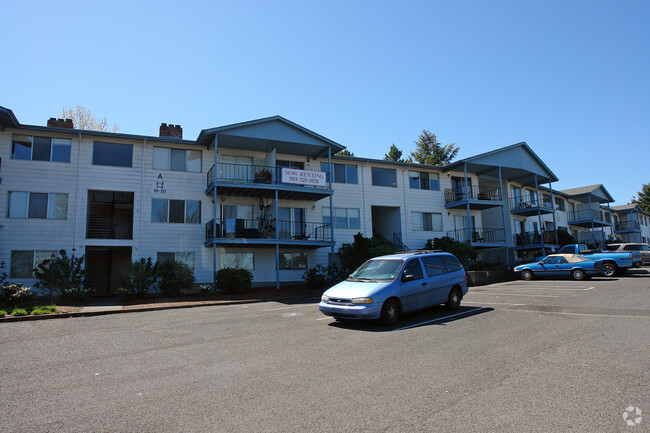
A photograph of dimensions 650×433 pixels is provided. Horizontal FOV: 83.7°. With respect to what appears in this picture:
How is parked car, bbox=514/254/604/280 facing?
to the viewer's left

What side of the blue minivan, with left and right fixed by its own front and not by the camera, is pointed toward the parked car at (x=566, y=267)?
back

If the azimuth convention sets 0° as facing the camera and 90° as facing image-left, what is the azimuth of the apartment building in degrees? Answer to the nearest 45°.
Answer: approximately 315°

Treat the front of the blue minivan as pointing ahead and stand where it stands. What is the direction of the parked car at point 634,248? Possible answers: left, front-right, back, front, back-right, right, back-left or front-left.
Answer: back

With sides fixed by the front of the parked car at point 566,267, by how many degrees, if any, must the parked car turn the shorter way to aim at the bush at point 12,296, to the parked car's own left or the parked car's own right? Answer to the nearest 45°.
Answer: approximately 45° to the parked car's own left

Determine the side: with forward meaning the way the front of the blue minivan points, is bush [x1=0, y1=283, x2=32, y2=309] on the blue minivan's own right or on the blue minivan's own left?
on the blue minivan's own right

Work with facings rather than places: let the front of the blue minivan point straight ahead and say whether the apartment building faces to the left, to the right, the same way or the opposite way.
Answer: to the left

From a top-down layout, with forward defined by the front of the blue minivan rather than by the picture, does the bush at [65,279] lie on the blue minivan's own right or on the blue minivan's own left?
on the blue minivan's own right

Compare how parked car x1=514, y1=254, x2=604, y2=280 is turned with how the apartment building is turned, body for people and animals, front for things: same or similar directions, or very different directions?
very different directions

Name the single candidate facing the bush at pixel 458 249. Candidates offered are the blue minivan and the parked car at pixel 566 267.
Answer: the parked car

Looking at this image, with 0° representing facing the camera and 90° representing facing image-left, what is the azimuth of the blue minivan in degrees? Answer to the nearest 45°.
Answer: approximately 45°
